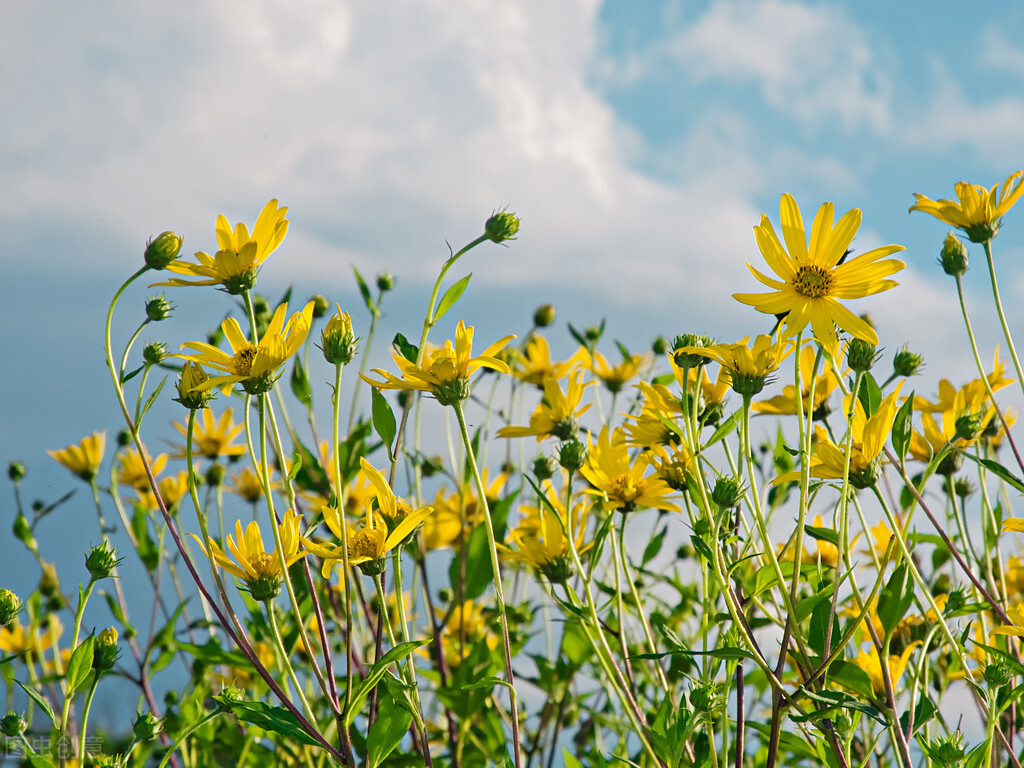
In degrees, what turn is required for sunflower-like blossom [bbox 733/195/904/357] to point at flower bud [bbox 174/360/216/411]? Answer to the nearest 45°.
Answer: approximately 90° to its right

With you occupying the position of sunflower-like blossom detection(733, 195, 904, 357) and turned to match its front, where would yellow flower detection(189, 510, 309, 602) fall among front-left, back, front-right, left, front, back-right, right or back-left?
right

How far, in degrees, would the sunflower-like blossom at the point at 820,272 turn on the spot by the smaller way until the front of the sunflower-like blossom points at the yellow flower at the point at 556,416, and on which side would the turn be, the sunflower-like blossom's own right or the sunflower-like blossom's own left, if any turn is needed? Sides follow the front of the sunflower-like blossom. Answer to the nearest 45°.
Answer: approximately 135° to the sunflower-like blossom's own right

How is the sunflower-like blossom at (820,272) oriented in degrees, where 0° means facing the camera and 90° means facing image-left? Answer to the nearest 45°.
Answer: approximately 0°

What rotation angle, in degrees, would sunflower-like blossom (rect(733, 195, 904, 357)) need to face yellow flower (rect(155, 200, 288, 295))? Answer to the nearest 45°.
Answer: approximately 90° to its right
